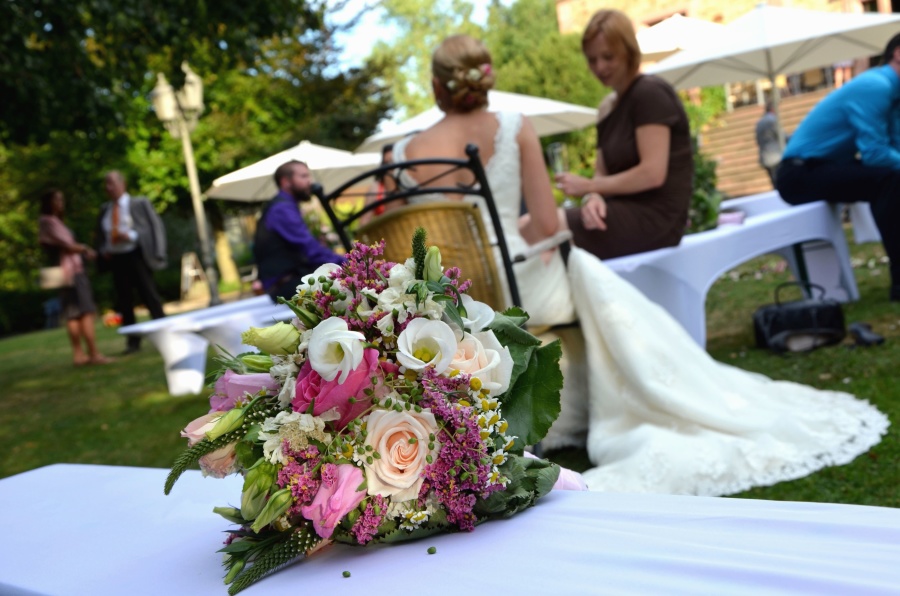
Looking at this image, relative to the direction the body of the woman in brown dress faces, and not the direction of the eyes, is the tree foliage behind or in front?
in front

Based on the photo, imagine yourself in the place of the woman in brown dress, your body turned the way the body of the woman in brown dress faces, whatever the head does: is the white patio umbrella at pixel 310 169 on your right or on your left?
on your right

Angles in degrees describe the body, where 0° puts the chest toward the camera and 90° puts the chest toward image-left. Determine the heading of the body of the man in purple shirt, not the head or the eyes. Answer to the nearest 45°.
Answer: approximately 270°

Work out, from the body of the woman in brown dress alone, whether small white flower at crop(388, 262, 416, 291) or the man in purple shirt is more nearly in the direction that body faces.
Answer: the man in purple shirt

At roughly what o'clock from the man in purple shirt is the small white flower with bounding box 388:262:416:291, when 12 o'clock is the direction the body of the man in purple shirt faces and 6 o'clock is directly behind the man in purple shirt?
The small white flower is roughly at 3 o'clock from the man in purple shirt.

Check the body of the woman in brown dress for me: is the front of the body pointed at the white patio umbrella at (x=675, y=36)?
no

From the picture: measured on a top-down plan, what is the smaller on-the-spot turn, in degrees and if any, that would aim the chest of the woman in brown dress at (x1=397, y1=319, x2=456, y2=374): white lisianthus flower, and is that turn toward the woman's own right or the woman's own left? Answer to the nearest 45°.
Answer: approximately 90° to the woman's own left

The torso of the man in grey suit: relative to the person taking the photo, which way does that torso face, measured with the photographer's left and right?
facing the viewer and to the left of the viewer

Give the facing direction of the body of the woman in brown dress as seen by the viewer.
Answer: to the viewer's left

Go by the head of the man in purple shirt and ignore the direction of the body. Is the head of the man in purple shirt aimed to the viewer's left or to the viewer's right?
to the viewer's right

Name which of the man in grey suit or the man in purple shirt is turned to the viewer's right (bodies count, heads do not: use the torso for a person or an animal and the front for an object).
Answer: the man in purple shirt

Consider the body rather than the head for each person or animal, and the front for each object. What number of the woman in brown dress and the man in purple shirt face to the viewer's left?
1

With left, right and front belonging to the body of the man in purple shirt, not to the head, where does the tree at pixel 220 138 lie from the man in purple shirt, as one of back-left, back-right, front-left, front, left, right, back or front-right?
left
